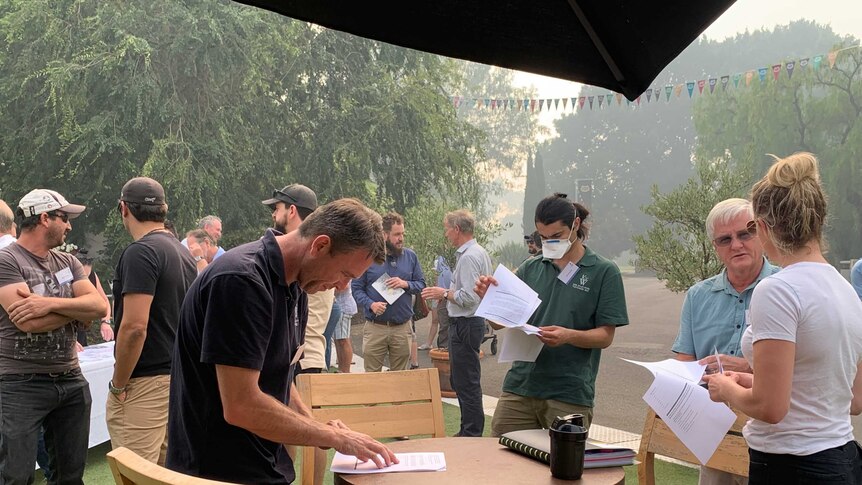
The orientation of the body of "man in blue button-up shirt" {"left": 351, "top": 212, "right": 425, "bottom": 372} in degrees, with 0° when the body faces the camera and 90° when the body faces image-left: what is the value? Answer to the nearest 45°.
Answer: approximately 0°

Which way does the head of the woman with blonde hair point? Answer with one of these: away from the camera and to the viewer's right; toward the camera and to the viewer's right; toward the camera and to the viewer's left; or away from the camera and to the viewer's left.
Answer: away from the camera and to the viewer's left

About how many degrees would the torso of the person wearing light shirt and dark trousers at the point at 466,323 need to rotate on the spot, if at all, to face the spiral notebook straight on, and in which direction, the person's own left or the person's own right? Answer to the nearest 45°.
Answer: approximately 90° to the person's own left

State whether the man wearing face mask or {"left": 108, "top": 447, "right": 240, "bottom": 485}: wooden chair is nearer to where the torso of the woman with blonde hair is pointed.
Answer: the man wearing face mask

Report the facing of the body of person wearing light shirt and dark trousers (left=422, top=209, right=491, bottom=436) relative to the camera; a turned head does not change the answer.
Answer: to the viewer's left

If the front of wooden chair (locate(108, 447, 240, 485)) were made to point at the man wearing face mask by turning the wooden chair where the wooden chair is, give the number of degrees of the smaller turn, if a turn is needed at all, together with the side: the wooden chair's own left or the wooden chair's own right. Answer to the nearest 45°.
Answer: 0° — it already faces them

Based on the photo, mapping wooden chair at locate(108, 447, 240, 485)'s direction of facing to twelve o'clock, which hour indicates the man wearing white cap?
The man wearing white cap is roughly at 10 o'clock from the wooden chair.

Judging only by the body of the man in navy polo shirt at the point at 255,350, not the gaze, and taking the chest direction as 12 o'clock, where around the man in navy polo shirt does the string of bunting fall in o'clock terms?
The string of bunting is roughly at 10 o'clock from the man in navy polo shirt.

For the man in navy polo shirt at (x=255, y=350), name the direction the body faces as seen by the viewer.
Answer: to the viewer's right
